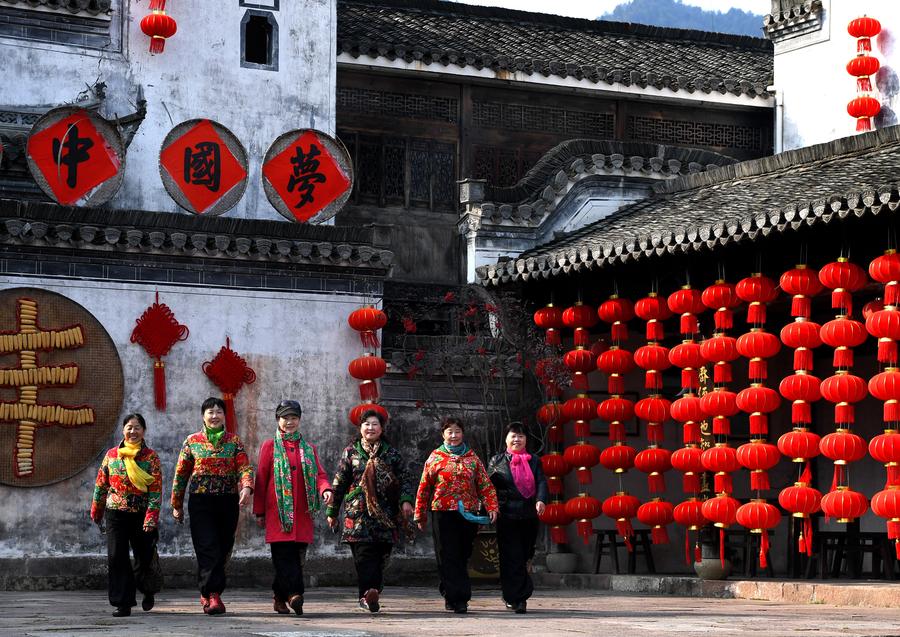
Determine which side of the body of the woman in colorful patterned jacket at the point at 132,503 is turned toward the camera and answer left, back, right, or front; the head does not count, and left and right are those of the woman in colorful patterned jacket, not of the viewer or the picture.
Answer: front

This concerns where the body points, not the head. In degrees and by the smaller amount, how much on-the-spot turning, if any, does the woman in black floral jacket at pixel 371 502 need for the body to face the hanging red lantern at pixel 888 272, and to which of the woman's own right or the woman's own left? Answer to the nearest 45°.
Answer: approximately 90° to the woman's own left

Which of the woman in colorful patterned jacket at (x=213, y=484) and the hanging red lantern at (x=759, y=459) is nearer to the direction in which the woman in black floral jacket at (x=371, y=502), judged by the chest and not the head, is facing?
the woman in colorful patterned jacket

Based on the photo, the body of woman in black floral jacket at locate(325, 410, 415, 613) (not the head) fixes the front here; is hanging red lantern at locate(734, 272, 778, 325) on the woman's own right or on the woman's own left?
on the woman's own left

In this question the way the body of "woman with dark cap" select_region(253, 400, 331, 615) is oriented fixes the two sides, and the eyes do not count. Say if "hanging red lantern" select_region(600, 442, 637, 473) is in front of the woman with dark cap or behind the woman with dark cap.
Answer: behind

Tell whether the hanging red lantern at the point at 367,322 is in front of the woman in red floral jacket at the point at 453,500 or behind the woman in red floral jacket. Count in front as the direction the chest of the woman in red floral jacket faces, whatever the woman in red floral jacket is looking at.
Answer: behind

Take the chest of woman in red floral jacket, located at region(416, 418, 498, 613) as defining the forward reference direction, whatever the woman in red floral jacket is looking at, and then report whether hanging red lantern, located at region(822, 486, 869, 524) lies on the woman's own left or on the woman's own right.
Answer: on the woman's own left

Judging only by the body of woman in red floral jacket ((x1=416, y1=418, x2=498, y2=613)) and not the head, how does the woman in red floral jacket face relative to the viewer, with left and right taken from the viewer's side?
facing the viewer
